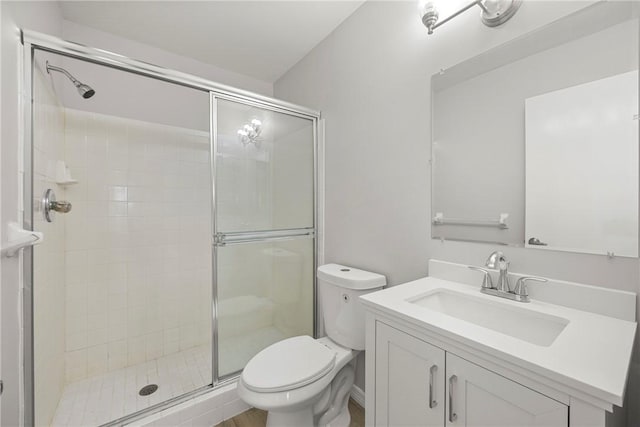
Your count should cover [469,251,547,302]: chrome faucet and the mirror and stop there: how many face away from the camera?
0

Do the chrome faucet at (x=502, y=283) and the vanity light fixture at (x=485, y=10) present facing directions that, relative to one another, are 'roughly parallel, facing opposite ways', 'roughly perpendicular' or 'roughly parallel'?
roughly parallel

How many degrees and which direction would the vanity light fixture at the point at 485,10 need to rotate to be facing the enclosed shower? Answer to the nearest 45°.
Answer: approximately 45° to its right

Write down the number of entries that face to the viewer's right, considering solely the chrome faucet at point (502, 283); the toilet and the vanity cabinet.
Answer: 0

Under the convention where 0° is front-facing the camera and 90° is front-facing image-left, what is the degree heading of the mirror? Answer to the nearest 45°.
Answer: approximately 45°

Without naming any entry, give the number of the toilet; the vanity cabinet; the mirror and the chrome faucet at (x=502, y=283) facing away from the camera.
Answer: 0

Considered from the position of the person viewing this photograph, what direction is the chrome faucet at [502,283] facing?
facing the viewer and to the left of the viewer

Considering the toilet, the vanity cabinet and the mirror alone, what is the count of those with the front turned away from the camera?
0

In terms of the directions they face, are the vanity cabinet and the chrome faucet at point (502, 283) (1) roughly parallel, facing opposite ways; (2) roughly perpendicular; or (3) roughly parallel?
roughly parallel
